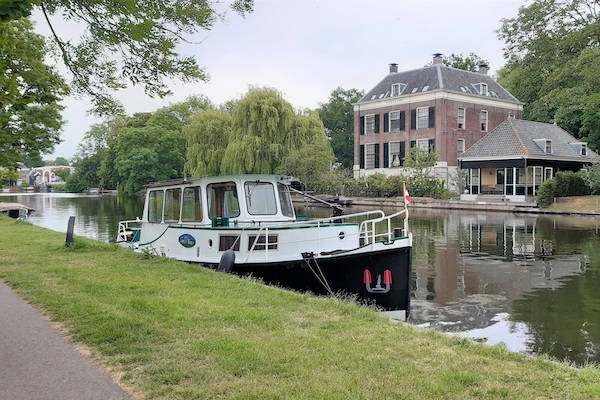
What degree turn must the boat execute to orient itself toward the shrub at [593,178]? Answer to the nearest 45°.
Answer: approximately 90° to its left

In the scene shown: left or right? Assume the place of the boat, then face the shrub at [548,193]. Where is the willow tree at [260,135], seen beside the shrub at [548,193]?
left
